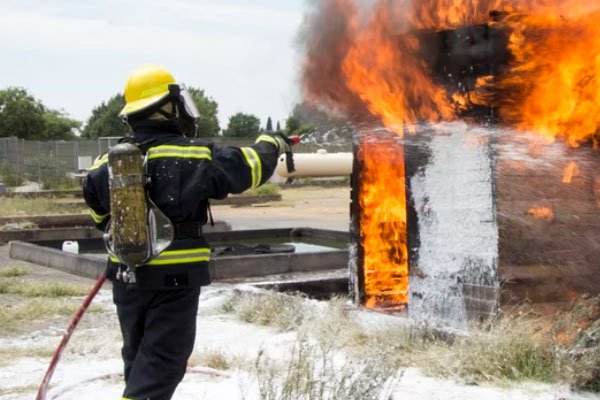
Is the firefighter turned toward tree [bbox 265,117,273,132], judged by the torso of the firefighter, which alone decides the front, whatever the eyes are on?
yes

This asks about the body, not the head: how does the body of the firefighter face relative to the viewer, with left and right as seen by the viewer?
facing away from the viewer and to the right of the viewer

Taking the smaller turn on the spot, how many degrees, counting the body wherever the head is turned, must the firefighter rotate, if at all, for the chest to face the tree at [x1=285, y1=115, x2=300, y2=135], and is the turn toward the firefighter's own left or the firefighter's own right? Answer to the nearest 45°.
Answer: approximately 45° to the firefighter's own left

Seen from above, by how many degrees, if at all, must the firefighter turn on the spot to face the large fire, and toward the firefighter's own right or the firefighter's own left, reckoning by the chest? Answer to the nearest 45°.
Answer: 0° — they already face it

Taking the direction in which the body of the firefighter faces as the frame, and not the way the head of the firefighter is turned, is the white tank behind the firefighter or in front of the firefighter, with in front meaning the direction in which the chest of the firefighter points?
in front

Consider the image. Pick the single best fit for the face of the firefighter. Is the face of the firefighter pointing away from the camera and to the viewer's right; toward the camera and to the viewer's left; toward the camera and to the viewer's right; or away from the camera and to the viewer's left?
away from the camera and to the viewer's right

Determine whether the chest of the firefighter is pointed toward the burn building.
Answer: yes
